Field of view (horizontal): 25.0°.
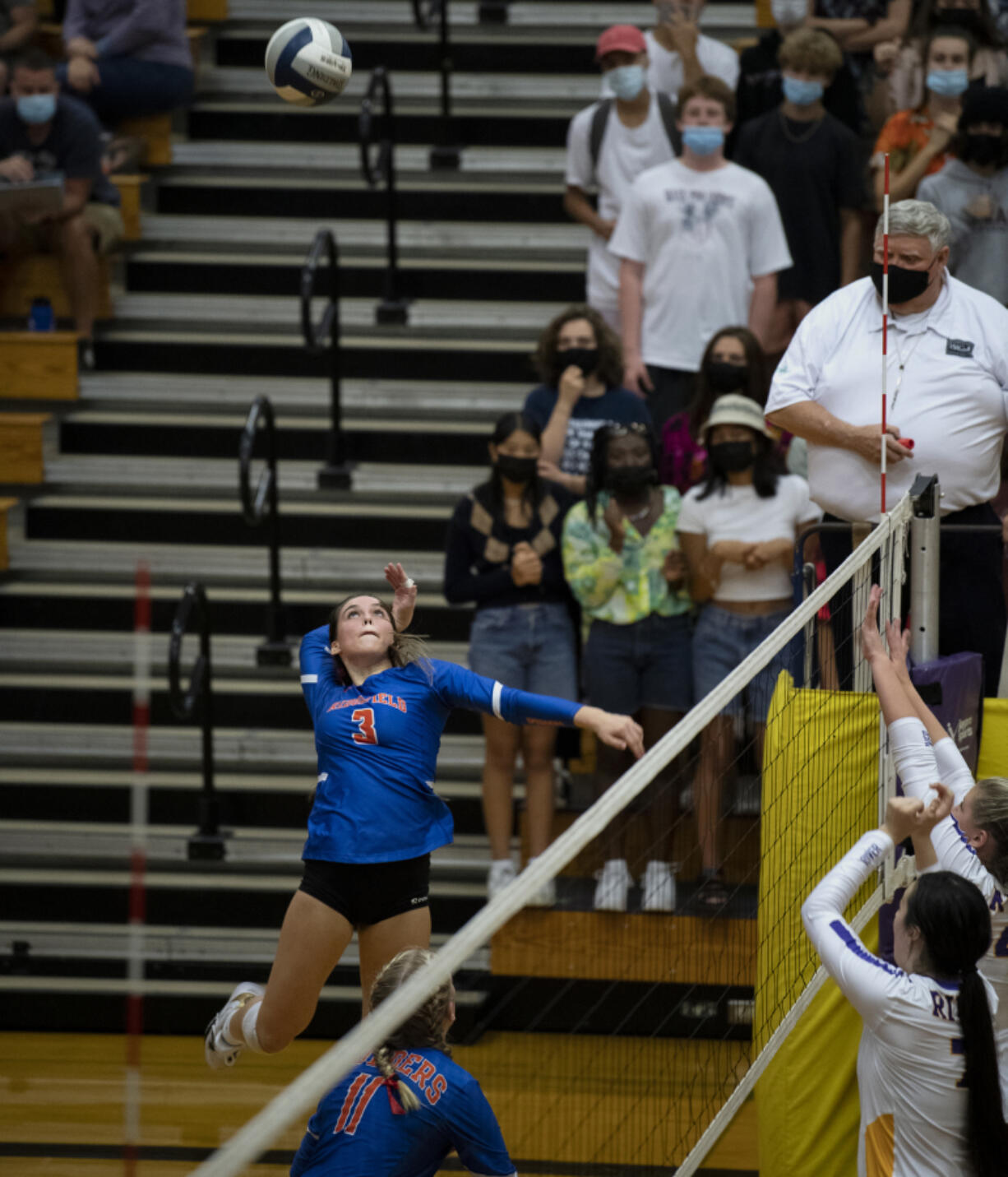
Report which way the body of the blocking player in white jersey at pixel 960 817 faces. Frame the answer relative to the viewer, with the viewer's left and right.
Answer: facing away from the viewer and to the left of the viewer

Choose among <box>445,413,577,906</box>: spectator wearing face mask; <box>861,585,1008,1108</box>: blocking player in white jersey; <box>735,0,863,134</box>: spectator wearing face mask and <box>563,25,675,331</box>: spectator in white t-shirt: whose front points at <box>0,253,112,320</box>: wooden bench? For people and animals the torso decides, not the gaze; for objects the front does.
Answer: the blocking player in white jersey

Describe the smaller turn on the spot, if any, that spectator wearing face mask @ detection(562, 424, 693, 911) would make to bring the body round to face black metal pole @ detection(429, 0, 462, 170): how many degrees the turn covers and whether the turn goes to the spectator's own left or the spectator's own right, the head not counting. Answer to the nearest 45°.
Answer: approximately 180°

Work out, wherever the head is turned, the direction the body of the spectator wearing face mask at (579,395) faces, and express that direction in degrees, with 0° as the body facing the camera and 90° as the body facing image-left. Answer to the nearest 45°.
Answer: approximately 0°

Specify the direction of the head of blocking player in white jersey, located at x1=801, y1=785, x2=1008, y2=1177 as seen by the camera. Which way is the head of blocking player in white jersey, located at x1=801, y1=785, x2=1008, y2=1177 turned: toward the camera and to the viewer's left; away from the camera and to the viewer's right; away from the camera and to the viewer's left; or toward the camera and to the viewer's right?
away from the camera and to the viewer's left

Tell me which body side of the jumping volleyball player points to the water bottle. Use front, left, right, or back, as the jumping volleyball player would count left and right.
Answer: back

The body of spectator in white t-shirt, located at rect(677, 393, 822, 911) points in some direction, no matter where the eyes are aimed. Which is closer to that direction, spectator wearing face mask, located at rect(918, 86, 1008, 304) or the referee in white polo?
the referee in white polo

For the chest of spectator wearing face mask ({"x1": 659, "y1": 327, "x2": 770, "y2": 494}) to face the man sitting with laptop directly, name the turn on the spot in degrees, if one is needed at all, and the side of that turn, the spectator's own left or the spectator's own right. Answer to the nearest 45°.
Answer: approximately 135° to the spectator's own right

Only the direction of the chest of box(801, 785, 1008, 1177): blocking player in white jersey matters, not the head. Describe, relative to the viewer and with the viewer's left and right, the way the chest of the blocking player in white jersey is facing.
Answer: facing away from the viewer and to the left of the viewer

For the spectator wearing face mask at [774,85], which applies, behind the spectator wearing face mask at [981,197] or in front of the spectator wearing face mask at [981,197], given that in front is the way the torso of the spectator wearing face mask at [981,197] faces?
behind

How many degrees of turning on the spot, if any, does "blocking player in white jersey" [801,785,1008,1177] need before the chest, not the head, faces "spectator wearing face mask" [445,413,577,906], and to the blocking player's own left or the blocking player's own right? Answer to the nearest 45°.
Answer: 0° — they already face them

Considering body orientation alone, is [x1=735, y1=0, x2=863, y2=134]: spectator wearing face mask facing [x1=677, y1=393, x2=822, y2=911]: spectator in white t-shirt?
yes

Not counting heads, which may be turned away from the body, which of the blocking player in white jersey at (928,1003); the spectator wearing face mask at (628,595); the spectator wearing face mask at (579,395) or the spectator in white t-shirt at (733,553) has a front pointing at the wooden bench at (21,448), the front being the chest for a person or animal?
the blocking player in white jersey
